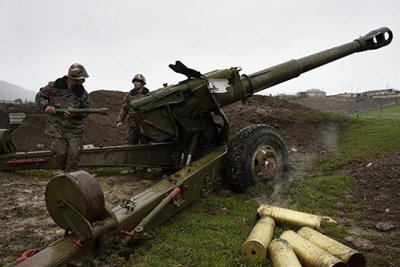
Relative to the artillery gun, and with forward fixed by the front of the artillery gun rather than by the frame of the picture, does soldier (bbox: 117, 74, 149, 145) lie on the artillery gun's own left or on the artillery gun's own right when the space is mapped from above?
on the artillery gun's own left

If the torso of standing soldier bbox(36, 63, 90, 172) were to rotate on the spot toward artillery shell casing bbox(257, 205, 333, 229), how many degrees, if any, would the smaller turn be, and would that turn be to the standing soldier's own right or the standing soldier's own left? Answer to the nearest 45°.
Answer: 0° — they already face it

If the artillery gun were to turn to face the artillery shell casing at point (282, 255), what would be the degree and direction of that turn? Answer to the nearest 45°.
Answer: approximately 135° to its right

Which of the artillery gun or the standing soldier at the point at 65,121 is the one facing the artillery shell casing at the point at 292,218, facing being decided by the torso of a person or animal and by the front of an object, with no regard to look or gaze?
the standing soldier

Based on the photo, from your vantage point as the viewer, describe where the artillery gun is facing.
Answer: facing away from the viewer and to the right of the viewer

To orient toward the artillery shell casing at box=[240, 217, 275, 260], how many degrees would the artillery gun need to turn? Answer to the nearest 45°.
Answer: approximately 135° to its right

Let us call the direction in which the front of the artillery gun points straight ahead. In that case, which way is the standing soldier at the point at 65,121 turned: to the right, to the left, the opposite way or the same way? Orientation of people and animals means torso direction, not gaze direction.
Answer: to the right

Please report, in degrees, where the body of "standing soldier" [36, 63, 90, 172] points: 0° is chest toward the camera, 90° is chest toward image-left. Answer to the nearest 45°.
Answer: approximately 315°

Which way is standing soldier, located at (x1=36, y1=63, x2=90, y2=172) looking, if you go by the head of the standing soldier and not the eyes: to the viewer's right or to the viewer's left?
to the viewer's right

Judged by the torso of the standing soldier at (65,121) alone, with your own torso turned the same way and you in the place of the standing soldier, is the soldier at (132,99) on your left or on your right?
on your left
